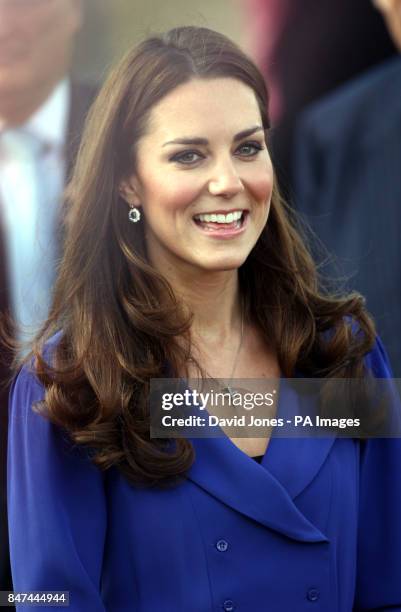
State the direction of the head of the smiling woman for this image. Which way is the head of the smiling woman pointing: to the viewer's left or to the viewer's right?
to the viewer's right

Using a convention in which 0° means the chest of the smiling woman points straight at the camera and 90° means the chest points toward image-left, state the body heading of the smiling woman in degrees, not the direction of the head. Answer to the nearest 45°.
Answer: approximately 315°

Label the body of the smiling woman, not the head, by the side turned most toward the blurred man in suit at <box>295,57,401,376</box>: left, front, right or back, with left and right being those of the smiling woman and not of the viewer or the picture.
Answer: left

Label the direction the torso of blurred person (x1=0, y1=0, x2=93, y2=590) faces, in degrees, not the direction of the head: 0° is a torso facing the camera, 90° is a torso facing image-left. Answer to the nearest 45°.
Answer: approximately 0°
